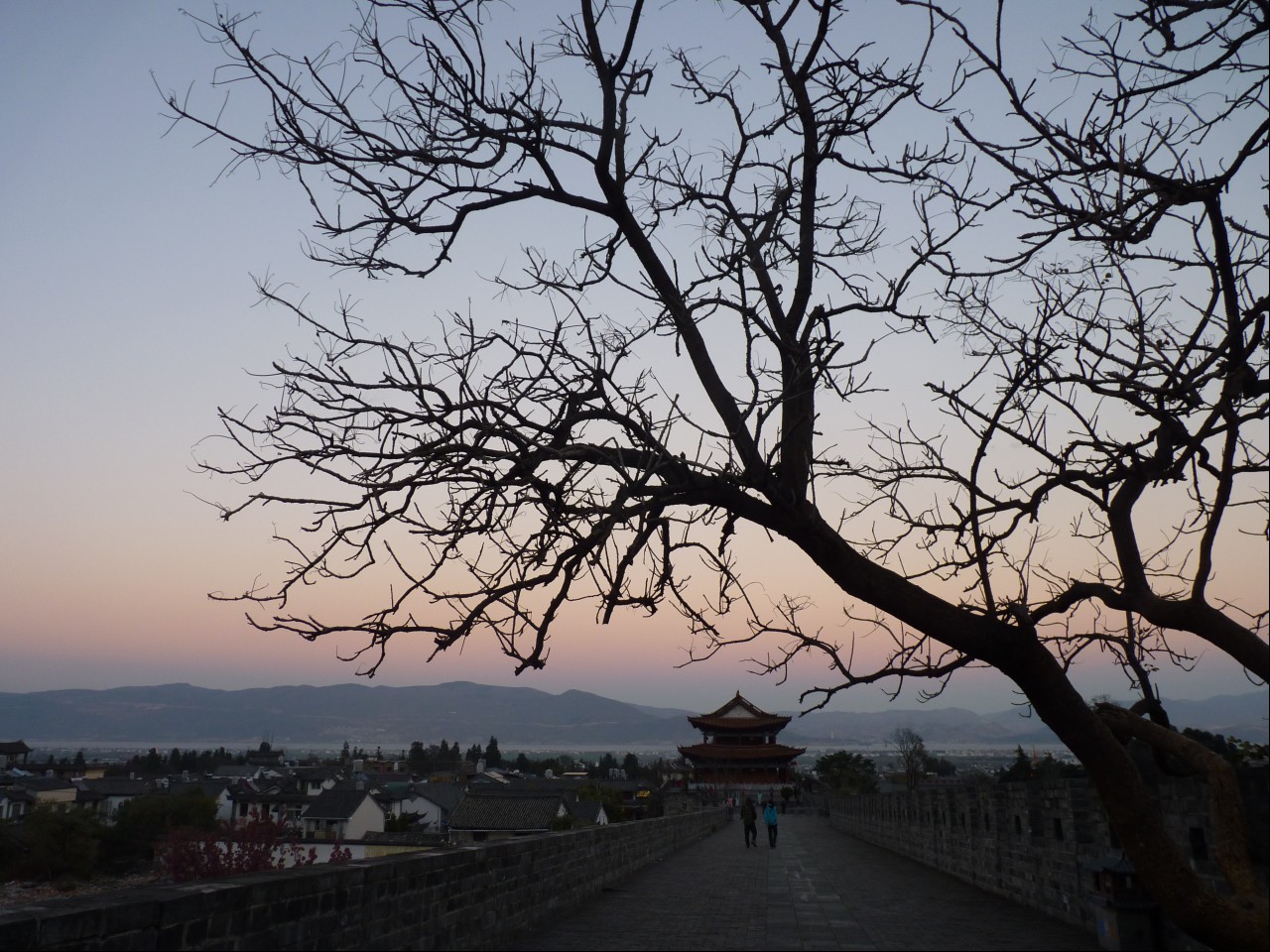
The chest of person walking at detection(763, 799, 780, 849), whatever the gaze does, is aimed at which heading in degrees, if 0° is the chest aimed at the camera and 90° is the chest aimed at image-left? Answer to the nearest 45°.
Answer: approximately 180°

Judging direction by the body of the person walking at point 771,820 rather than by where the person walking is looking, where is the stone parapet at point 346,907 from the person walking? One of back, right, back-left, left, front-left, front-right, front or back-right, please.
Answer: back

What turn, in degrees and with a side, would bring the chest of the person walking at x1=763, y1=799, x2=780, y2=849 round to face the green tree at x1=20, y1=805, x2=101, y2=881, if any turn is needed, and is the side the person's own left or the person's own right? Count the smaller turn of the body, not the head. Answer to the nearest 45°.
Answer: approximately 45° to the person's own left
